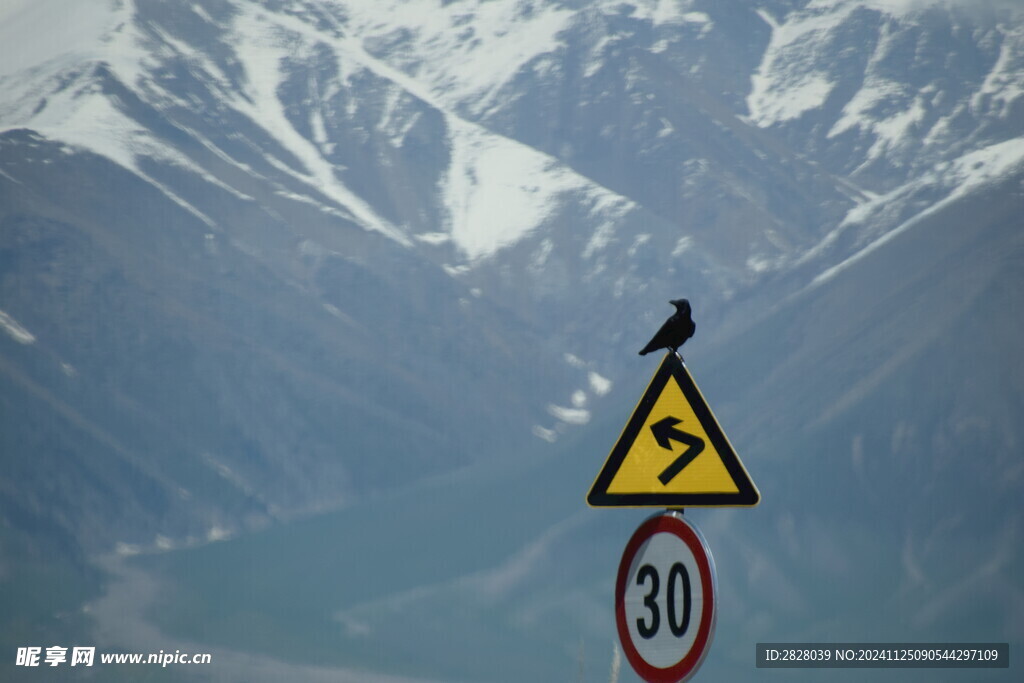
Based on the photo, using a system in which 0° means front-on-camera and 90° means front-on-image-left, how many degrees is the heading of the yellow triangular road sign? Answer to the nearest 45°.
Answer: approximately 0°

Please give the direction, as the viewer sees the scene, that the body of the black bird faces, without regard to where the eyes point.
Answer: to the viewer's right

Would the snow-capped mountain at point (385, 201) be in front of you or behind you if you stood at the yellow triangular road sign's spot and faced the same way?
behind
